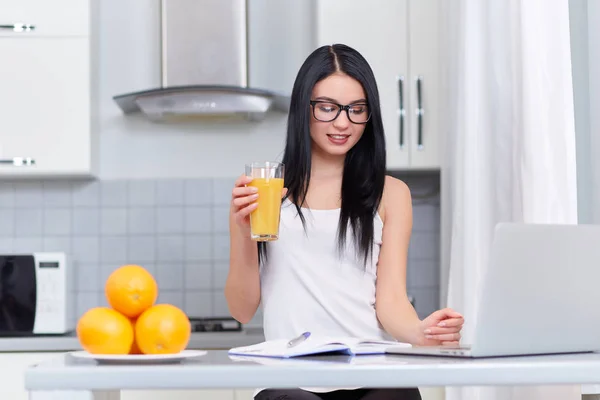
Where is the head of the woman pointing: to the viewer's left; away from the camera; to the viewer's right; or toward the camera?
toward the camera

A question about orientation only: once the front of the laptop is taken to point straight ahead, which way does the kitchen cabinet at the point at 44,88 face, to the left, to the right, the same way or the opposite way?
the opposite way

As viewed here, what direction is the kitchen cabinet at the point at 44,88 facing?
toward the camera

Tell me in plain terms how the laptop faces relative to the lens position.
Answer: facing away from the viewer and to the left of the viewer

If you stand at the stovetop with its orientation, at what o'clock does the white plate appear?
The white plate is roughly at 12 o'clock from the stovetop.

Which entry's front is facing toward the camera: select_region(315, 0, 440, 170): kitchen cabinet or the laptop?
the kitchen cabinet

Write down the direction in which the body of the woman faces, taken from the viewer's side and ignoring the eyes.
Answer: toward the camera

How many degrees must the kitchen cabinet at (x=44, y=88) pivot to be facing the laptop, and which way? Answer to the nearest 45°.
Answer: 0° — it already faces it

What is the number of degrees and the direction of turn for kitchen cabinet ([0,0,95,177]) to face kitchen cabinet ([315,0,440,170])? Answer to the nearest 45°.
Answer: approximately 90° to its left

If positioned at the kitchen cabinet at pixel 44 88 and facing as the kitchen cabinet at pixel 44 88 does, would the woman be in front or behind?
in front

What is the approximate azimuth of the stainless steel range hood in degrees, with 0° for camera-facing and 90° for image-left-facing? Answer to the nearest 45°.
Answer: approximately 0°

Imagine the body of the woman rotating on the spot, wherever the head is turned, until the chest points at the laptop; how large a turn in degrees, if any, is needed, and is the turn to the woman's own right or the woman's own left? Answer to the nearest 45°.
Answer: approximately 45° to the woman's own left

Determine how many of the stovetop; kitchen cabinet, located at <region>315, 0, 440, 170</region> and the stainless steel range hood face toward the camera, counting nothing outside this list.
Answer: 3

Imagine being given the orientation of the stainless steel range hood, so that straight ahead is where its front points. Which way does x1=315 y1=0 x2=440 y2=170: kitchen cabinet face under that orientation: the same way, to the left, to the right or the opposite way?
the same way

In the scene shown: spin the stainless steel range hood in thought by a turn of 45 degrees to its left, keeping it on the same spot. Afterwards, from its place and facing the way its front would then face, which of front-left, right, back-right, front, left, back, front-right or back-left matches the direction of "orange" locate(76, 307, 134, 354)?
front-right
